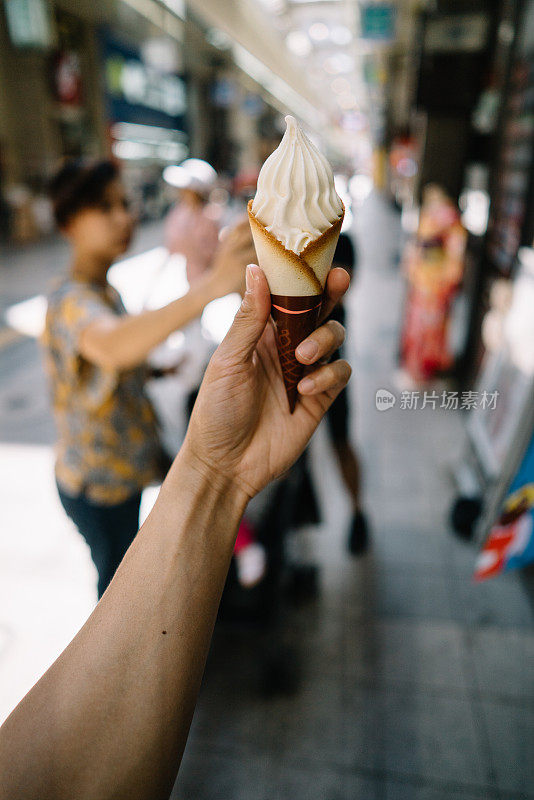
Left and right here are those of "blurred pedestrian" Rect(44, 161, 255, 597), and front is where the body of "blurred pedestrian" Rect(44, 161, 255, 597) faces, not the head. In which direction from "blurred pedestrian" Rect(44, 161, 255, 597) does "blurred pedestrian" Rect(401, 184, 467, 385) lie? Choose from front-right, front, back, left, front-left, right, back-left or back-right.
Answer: front-left

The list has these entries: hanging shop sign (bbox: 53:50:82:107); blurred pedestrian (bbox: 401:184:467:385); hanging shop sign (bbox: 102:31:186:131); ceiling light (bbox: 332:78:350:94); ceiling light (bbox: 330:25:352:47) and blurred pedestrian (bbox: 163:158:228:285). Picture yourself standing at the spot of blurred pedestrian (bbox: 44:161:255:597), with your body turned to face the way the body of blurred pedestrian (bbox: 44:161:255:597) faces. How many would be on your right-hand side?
0

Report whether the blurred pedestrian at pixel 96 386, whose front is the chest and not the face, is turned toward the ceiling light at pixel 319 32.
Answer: no

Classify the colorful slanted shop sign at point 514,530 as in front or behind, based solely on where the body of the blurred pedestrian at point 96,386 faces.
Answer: in front

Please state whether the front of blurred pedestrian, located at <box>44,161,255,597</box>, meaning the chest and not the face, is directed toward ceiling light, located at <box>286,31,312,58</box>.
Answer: no

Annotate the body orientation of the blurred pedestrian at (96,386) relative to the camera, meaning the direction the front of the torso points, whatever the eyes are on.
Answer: to the viewer's right

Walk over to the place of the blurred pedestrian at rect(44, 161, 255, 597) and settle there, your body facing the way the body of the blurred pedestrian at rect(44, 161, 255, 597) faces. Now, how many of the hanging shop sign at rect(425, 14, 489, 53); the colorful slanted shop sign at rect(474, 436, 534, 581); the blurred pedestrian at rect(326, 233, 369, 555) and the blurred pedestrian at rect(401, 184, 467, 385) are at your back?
0

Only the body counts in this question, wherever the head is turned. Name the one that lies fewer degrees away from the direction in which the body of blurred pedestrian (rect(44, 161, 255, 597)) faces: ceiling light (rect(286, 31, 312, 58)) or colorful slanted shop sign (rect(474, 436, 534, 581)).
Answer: the colorful slanted shop sign

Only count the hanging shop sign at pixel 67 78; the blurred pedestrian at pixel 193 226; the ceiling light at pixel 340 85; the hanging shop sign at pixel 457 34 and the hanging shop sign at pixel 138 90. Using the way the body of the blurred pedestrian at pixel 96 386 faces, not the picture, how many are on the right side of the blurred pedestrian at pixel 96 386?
0

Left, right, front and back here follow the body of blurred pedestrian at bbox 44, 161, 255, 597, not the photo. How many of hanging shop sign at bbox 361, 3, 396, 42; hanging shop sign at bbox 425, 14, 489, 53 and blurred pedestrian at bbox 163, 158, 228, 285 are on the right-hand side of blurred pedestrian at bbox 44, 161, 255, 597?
0

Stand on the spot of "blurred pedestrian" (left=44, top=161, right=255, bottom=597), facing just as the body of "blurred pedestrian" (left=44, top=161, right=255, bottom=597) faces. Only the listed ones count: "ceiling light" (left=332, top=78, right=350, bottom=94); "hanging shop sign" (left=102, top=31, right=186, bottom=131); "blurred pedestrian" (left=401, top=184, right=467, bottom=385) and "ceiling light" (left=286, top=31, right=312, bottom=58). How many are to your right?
0

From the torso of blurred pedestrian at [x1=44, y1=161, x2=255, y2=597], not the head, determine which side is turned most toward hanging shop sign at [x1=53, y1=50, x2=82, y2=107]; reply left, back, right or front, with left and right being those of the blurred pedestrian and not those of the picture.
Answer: left

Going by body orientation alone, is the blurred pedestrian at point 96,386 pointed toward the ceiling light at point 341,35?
no

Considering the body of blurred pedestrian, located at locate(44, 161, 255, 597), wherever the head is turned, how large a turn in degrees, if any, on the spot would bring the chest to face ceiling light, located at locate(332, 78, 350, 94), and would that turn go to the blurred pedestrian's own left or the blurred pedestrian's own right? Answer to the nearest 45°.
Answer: approximately 90° to the blurred pedestrian's own left

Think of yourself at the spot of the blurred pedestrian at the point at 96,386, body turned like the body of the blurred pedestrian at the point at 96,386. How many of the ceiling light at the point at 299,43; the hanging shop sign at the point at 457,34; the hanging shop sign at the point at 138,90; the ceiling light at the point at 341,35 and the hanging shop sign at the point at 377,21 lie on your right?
0
